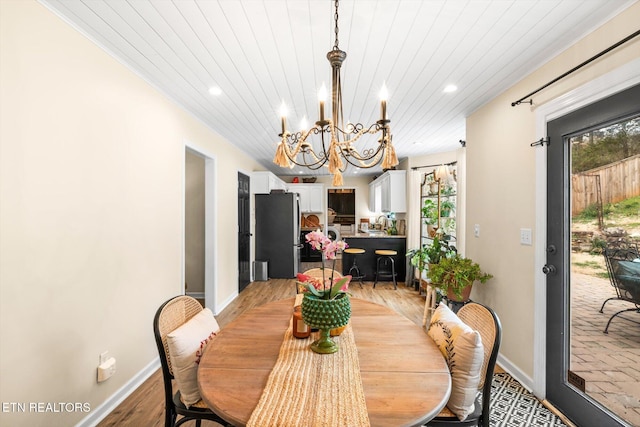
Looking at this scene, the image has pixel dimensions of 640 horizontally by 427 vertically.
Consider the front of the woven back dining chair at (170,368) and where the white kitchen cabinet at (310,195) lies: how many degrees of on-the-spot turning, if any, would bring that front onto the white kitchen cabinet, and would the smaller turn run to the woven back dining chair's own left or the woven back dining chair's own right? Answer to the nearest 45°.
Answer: approximately 90° to the woven back dining chair's own left

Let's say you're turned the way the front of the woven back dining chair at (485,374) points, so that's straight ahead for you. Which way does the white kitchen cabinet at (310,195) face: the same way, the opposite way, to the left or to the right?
to the left

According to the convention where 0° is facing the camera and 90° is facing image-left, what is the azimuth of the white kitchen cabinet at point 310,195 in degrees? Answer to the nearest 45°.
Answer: approximately 0°

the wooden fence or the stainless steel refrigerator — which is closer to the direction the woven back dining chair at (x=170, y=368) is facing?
the wooden fence

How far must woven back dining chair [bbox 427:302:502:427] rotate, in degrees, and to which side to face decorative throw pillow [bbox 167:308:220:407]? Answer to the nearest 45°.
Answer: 0° — it already faces it

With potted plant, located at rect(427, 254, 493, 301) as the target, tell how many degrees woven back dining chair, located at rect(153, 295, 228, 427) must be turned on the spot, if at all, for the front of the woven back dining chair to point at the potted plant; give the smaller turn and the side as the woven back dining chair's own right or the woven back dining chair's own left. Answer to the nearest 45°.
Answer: approximately 45° to the woven back dining chair's own left
